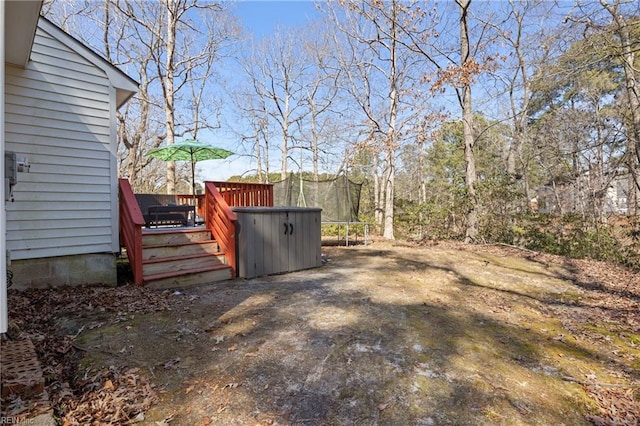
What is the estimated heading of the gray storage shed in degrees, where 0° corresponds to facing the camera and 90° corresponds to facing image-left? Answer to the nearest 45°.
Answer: approximately 315°

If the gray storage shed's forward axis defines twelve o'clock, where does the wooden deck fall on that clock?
The wooden deck is roughly at 4 o'clock from the gray storage shed.

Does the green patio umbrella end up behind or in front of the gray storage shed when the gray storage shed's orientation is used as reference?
behind

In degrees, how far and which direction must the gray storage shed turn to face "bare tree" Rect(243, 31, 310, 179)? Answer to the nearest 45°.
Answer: approximately 135° to its left

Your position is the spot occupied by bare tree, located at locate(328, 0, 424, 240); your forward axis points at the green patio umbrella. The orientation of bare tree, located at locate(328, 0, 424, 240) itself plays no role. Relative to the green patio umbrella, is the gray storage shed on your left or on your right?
left
